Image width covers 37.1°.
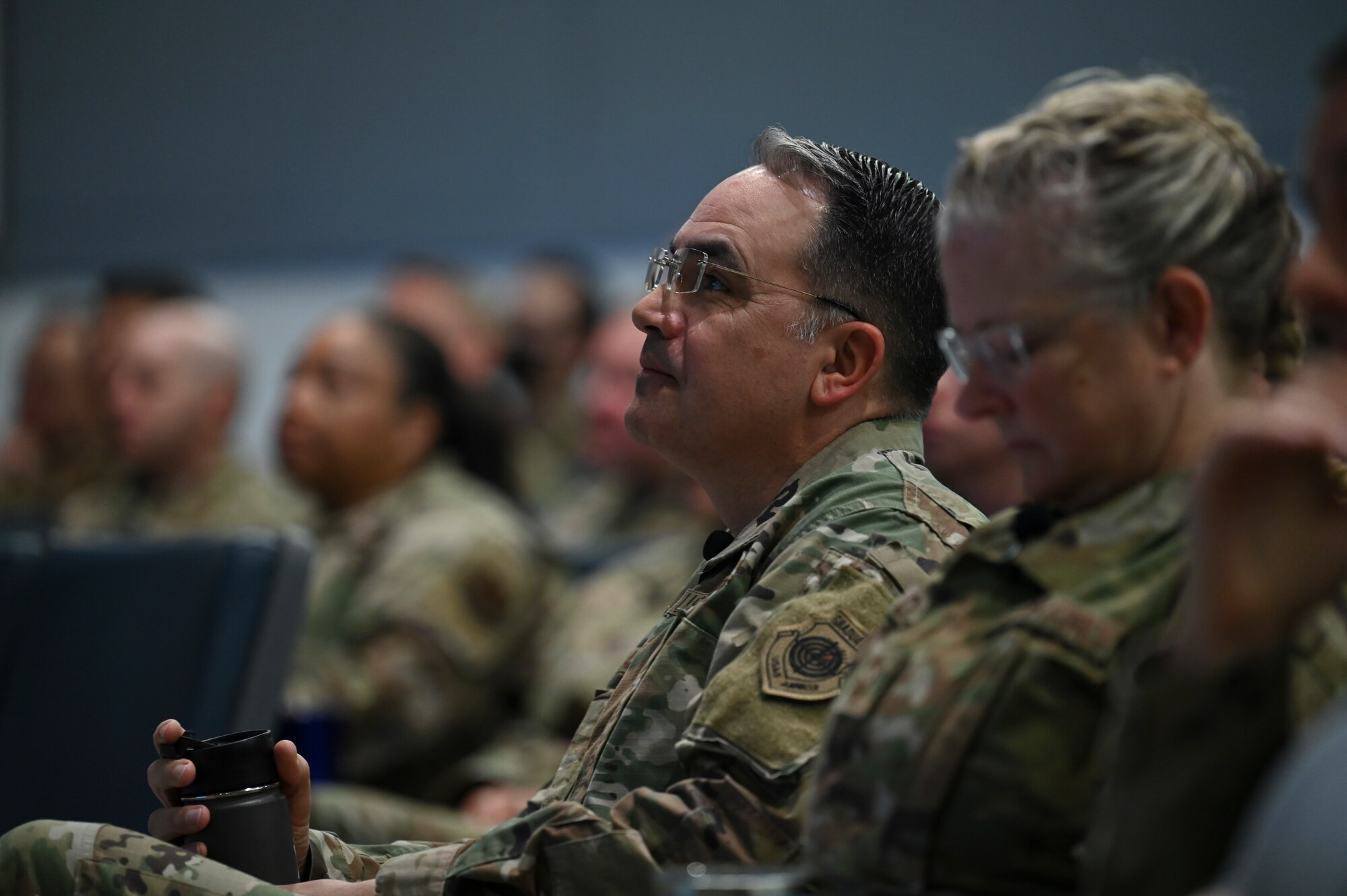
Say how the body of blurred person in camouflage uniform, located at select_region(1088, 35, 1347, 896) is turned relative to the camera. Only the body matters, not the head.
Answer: to the viewer's left

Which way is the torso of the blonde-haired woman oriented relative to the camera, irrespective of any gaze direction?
to the viewer's left

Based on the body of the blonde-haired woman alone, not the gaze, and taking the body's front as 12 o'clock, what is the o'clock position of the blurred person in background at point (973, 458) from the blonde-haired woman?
The blurred person in background is roughly at 3 o'clock from the blonde-haired woman.

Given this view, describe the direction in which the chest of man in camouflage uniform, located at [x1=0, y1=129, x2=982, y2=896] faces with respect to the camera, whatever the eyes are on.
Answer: to the viewer's left

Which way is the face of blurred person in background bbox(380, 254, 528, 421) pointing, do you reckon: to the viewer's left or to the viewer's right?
to the viewer's left

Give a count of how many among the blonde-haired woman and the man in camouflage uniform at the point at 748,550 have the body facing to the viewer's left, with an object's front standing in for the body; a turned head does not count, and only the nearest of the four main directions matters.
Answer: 2

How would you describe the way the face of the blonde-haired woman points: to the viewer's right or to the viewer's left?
to the viewer's left

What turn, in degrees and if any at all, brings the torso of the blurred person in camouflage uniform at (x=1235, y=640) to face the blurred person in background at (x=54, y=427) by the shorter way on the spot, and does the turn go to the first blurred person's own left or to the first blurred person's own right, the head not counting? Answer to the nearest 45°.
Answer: approximately 45° to the first blurred person's own right

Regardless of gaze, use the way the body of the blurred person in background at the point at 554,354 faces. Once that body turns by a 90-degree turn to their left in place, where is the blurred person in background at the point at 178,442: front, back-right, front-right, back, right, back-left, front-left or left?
right

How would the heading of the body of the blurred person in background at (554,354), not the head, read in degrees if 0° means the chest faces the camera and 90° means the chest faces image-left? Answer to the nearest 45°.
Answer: approximately 45°
